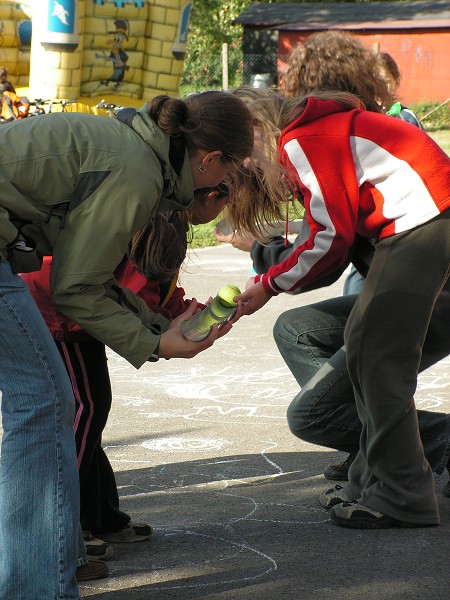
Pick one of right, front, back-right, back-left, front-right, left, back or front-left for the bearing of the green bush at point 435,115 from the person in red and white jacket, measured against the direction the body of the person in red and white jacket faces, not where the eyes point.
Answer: right

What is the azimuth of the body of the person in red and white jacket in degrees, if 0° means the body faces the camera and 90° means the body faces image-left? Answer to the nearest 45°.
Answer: approximately 90°

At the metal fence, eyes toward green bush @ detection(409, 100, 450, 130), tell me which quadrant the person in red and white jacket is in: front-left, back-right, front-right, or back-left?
front-right

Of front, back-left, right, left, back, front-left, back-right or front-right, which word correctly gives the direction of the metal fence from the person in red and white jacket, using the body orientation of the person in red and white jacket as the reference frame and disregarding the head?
right

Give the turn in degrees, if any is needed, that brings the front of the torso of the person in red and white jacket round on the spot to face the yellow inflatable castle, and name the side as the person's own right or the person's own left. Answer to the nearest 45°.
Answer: approximately 90° to the person's own right

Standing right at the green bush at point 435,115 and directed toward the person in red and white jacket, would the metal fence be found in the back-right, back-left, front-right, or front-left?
back-right
